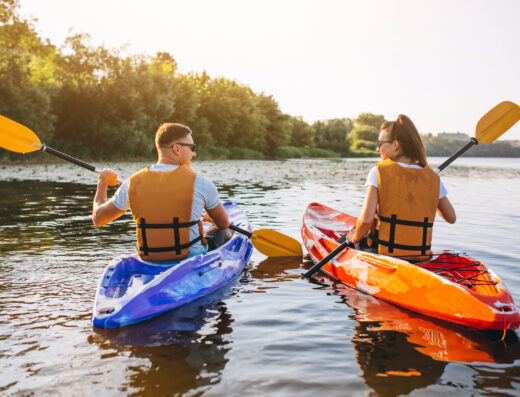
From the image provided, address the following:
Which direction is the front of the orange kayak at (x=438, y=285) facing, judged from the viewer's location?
facing away from the viewer and to the left of the viewer

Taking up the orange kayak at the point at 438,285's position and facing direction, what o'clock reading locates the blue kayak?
The blue kayak is roughly at 10 o'clock from the orange kayak.

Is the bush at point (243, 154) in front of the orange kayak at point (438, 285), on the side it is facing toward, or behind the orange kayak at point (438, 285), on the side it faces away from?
in front

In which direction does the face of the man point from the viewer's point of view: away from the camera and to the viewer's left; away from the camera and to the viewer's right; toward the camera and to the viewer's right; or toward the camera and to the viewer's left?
away from the camera and to the viewer's right

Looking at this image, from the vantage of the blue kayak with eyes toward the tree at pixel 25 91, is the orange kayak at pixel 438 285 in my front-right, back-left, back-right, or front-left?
back-right

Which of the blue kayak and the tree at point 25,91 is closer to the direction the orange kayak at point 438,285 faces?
the tree

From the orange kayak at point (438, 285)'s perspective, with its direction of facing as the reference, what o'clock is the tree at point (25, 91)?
The tree is roughly at 12 o'clock from the orange kayak.
